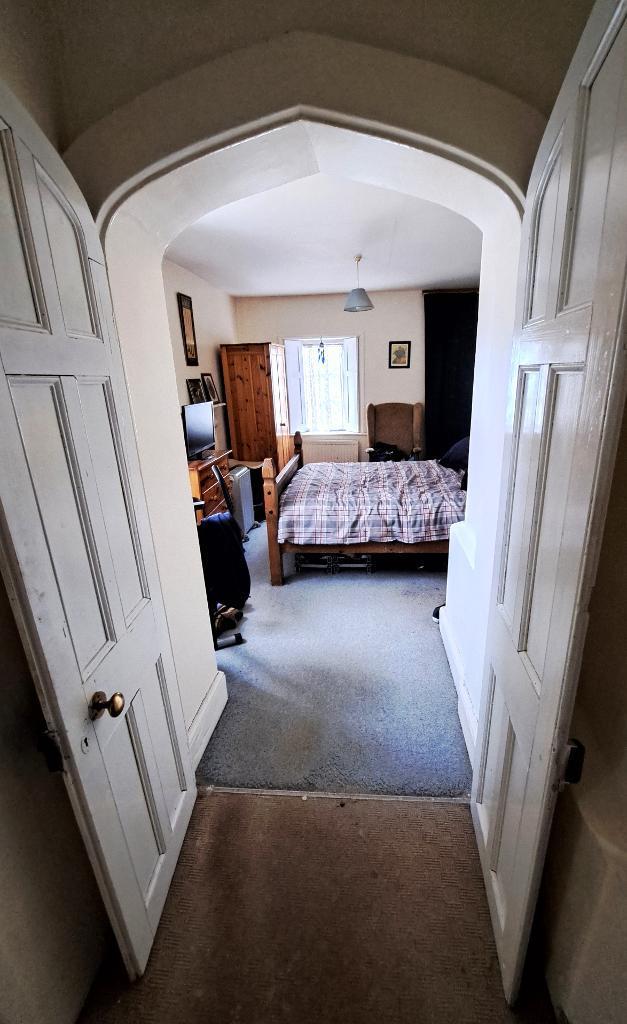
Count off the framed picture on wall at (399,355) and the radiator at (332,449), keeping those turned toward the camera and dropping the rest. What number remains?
2

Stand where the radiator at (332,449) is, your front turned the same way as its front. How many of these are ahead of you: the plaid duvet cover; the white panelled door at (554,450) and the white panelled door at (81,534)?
3

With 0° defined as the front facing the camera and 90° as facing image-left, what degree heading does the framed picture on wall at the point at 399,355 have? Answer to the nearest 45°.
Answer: approximately 0°

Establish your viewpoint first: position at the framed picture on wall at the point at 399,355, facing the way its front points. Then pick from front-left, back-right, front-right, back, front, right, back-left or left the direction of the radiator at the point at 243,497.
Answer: front-right

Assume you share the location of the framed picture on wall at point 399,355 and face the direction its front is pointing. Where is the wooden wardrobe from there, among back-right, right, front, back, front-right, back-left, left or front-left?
front-right

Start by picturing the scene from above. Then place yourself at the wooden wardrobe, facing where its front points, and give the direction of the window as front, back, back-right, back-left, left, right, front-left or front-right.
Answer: front-left

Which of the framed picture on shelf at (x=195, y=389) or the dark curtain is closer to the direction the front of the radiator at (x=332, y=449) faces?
the framed picture on shelf

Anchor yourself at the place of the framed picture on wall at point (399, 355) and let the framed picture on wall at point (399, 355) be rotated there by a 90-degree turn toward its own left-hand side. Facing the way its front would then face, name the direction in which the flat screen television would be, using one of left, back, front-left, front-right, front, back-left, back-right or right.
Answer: back-right

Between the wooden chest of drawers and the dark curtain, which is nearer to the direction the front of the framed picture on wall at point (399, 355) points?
the wooden chest of drawers

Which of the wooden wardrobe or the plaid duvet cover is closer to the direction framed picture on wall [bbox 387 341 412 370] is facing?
the plaid duvet cover
